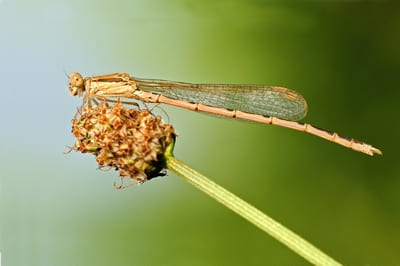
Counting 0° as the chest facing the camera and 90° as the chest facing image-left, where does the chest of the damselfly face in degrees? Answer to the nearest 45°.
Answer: approximately 90°
